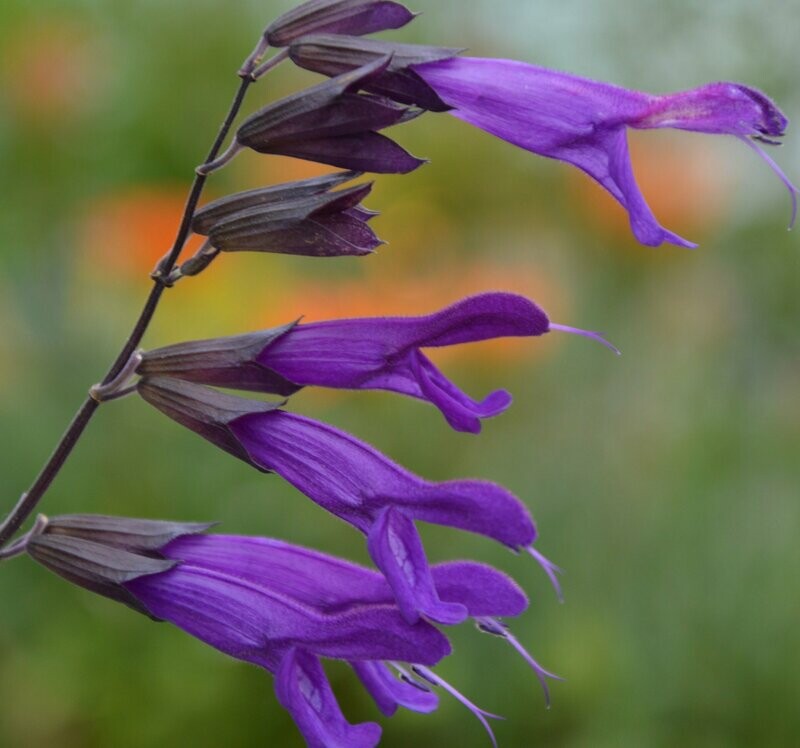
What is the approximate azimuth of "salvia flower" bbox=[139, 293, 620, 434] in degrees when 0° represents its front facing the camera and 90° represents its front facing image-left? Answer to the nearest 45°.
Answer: approximately 270°
